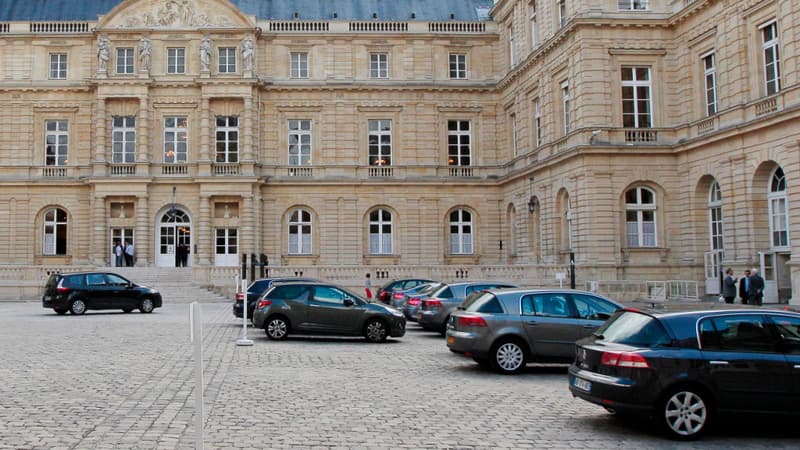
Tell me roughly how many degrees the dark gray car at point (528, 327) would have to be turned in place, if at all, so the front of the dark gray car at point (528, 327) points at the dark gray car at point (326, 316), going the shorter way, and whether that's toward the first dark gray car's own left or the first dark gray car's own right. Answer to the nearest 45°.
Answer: approximately 90° to the first dark gray car's own left

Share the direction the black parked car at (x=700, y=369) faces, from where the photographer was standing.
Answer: facing away from the viewer and to the right of the viewer

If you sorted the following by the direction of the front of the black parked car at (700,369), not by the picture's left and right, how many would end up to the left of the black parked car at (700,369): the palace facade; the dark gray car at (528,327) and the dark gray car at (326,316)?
3

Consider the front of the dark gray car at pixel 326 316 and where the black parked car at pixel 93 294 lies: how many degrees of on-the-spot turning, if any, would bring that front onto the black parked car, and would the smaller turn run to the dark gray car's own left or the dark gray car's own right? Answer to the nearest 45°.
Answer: approximately 135° to the dark gray car's own left

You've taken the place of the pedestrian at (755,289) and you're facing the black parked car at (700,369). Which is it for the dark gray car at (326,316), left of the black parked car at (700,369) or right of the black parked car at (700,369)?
right

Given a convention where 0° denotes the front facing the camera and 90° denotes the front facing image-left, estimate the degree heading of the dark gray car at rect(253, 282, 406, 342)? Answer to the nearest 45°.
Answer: approximately 270°

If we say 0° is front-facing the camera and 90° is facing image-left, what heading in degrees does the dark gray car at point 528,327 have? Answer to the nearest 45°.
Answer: approximately 225°

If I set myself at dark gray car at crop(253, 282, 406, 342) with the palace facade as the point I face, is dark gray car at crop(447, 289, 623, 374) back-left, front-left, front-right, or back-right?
back-right

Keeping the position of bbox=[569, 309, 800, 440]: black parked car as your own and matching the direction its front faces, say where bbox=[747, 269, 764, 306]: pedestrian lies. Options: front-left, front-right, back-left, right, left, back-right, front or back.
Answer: front-left

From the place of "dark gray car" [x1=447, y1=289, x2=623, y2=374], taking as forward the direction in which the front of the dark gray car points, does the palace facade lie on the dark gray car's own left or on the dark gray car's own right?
on the dark gray car's own left

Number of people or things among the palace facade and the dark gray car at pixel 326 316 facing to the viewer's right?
1
